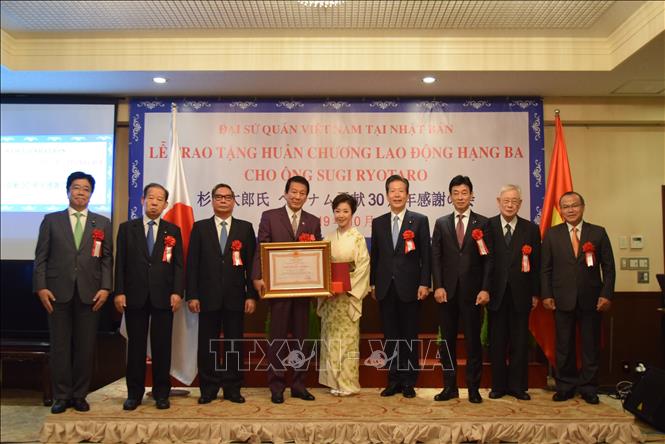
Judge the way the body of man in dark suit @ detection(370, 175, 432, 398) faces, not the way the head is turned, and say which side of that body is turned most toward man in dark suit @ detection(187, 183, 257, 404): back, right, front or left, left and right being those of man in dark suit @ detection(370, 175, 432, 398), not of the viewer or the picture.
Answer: right

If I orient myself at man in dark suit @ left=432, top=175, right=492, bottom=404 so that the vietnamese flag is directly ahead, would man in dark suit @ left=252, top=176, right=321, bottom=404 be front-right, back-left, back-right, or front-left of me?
back-left
